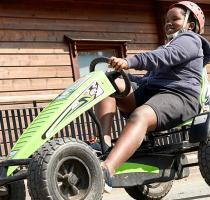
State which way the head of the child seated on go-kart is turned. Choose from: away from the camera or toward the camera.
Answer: toward the camera

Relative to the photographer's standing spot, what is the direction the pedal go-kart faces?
facing the viewer and to the left of the viewer
